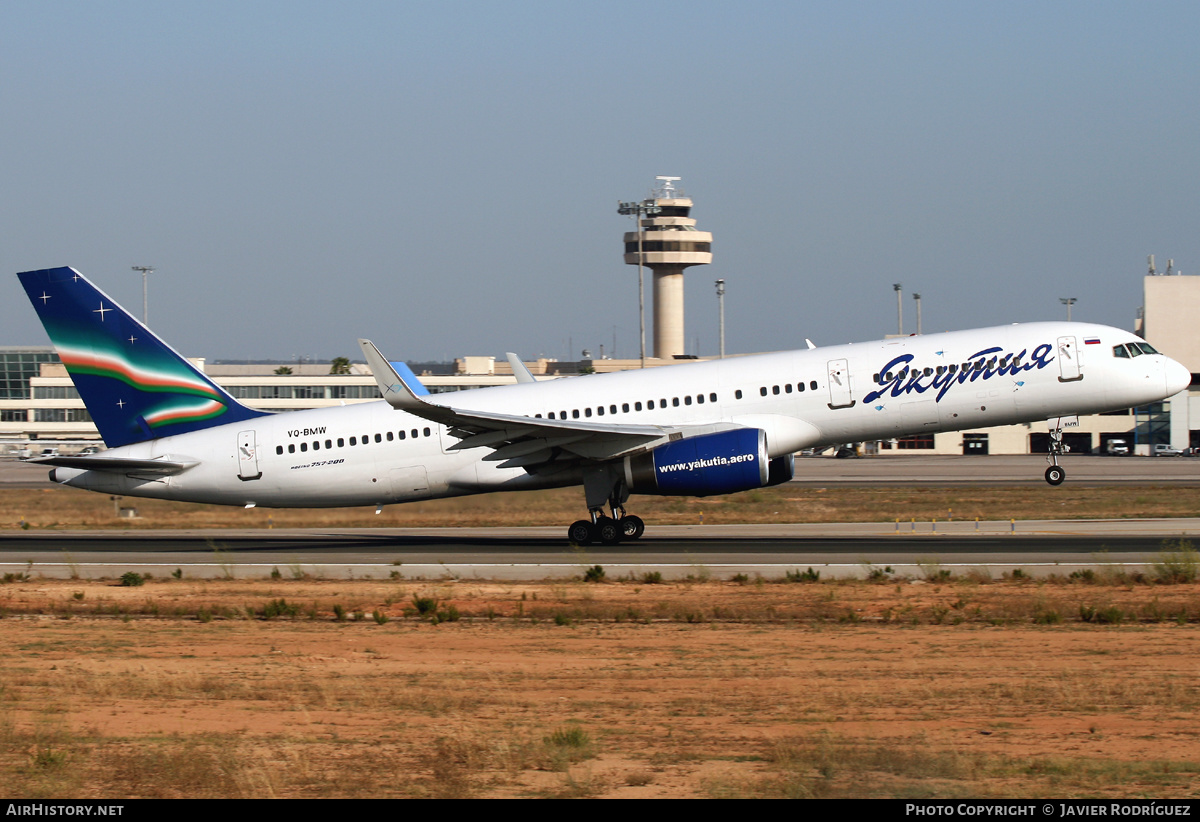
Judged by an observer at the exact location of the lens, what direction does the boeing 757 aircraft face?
facing to the right of the viewer
